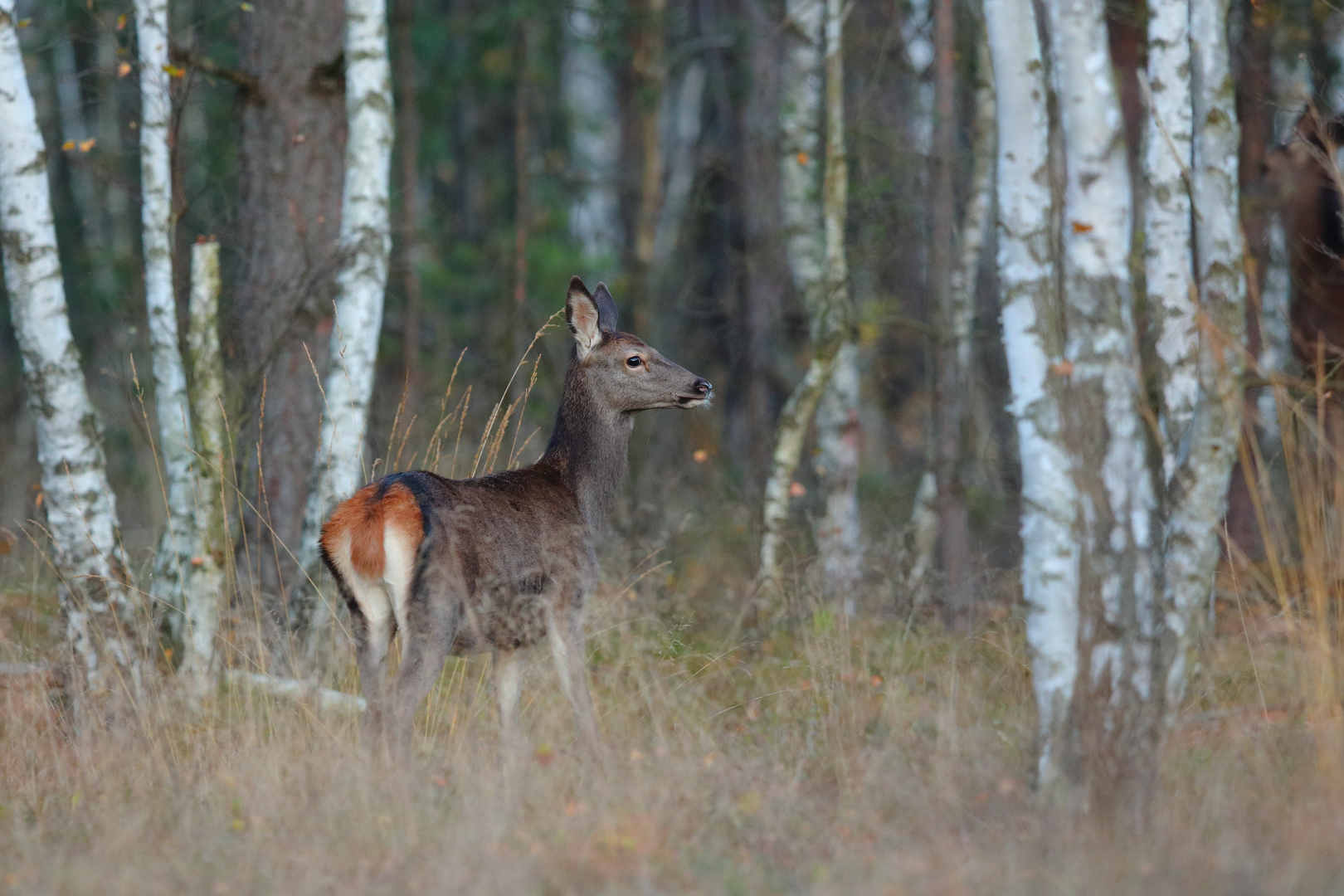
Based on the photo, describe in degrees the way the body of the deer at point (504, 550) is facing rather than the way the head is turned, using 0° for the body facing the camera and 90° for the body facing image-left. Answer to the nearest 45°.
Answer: approximately 225°

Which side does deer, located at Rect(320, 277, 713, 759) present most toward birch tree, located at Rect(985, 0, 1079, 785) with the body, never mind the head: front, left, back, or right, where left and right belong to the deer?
right

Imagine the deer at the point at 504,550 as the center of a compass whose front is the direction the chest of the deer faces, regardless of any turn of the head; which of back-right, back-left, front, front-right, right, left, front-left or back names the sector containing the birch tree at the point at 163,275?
left

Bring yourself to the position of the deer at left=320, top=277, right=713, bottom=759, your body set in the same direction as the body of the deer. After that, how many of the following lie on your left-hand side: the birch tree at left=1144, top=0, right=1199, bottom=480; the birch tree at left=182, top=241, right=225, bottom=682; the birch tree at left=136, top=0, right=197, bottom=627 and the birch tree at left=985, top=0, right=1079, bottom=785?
2

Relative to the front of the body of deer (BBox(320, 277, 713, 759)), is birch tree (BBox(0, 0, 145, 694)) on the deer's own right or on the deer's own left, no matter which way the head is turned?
on the deer's own left

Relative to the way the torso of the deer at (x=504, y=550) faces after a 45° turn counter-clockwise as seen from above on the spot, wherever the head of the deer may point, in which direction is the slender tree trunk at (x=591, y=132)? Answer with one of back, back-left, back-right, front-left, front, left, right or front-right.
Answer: front

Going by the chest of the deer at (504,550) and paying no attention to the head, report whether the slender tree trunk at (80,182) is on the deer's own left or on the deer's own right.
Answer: on the deer's own left

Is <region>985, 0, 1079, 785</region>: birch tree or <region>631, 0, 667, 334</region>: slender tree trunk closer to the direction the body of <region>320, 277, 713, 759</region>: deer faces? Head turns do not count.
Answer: the slender tree trunk

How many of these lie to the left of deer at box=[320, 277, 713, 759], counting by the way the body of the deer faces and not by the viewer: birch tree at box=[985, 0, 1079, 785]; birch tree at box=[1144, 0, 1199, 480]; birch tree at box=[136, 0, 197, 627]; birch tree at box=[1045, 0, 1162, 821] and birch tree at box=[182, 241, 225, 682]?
2

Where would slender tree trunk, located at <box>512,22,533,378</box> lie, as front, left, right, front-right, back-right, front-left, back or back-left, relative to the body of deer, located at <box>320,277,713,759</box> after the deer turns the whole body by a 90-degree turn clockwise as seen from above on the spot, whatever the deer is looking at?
back-left

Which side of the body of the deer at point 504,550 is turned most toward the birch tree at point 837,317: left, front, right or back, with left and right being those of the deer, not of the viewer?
front

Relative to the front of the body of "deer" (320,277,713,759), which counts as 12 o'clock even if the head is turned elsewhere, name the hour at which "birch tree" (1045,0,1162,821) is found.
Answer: The birch tree is roughly at 3 o'clock from the deer.

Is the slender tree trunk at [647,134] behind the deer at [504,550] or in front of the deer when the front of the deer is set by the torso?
in front

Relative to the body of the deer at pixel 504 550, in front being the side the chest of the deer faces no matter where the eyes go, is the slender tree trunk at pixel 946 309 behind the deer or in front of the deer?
in front

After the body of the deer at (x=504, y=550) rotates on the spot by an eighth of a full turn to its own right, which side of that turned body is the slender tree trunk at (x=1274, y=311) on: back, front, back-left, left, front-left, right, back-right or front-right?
front-left
